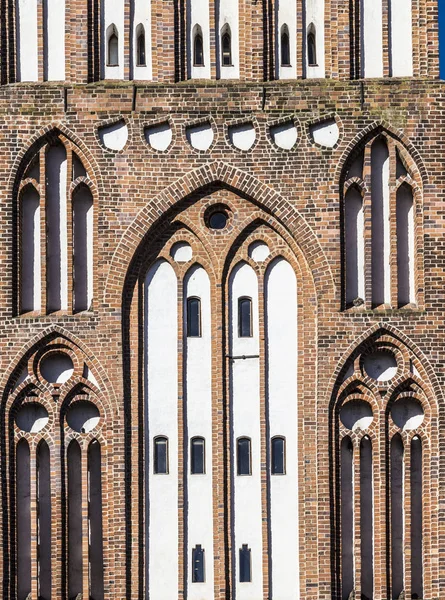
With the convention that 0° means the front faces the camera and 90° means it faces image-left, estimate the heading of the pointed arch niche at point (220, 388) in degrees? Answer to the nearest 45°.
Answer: approximately 0°

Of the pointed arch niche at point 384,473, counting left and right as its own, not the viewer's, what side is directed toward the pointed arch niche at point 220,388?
right

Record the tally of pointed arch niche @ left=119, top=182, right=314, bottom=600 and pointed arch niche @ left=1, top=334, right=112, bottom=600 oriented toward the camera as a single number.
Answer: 2

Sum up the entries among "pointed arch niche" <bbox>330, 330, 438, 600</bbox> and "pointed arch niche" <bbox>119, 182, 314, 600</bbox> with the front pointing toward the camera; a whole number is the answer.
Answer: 2

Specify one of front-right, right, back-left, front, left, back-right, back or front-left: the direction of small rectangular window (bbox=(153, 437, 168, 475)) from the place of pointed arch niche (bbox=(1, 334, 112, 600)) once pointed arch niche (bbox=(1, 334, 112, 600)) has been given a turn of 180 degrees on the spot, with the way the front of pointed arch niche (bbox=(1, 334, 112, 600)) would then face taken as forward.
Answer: right

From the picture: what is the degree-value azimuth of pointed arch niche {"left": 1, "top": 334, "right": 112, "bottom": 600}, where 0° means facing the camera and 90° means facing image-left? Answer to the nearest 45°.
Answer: approximately 0°

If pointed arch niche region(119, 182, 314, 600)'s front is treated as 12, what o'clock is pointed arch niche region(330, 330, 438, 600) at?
pointed arch niche region(330, 330, 438, 600) is roughly at 9 o'clock from pointed arch niche region(119, 182, 314, 600).
